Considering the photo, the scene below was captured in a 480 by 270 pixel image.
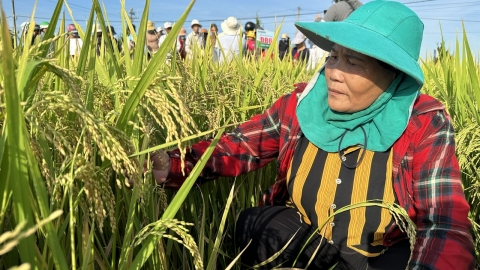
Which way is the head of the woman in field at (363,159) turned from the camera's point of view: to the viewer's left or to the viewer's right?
to the viewer's left

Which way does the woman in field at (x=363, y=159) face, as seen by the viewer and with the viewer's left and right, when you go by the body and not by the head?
facing the viewer and to the left of the viewer
